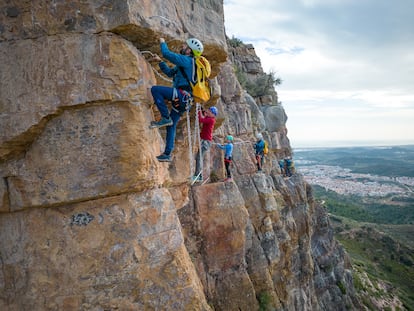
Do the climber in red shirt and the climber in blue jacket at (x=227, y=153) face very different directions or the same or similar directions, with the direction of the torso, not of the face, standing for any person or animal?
same or similar directions

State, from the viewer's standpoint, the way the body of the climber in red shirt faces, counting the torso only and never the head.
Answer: to the viewer's left

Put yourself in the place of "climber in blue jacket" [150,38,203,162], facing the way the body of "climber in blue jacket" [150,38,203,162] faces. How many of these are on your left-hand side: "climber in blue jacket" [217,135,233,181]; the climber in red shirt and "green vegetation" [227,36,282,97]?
0

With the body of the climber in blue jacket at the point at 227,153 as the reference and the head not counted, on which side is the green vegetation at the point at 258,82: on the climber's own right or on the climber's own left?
on the climber's own right

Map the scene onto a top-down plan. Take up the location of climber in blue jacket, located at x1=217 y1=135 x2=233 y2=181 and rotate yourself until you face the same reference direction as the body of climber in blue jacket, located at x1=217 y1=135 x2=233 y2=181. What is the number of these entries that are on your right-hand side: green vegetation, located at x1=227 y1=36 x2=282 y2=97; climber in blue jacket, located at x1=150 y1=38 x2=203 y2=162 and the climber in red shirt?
1

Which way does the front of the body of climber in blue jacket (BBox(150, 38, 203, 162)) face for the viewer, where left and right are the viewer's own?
facing to the left of the viewer

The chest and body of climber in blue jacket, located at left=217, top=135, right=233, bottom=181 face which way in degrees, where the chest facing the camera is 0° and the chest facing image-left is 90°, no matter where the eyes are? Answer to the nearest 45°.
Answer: approximately 90°

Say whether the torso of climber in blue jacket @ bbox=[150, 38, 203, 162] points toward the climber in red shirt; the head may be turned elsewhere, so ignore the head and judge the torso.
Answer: no

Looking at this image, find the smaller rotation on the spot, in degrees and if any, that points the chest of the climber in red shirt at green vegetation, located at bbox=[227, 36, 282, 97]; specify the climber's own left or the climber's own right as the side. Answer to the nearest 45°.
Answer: approximately 90° to the climber's own right

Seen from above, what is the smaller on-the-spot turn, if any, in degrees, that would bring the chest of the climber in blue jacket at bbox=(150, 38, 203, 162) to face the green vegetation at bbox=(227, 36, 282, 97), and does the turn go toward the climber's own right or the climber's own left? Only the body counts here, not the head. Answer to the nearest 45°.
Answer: approximately 90° to the climber's own right

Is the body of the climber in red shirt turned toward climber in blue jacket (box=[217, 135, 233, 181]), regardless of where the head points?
no

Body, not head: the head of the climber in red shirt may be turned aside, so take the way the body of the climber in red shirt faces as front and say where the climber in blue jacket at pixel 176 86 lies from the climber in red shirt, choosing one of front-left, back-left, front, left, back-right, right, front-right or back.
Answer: left

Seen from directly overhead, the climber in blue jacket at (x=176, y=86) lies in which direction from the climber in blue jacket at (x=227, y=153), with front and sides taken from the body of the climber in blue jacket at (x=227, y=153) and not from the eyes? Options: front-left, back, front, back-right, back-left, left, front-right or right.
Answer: left

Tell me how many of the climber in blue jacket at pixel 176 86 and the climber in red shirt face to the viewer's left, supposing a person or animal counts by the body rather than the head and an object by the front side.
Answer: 2
